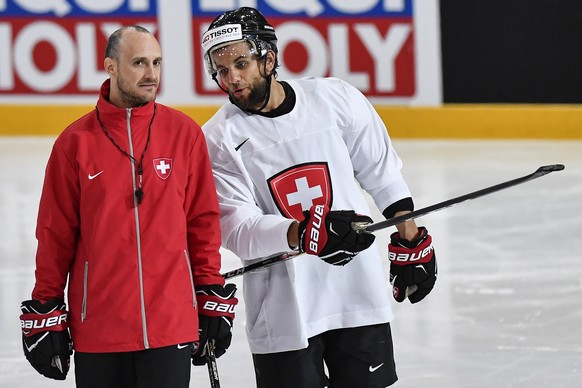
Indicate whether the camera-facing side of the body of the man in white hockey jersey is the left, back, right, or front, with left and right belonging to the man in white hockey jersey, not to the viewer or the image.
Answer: front

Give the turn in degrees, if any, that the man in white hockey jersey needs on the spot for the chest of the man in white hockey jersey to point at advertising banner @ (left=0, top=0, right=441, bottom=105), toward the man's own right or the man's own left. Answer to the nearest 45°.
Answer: approximately 180°

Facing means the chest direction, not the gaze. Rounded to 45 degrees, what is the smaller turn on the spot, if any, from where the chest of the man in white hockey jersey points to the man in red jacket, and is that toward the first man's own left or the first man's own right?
approximately 45° to the first man's own right

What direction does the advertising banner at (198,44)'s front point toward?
toward the camera

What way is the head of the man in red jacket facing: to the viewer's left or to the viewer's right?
to the viewer's right

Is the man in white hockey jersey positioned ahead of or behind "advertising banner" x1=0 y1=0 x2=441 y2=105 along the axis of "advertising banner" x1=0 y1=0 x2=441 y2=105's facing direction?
ahead

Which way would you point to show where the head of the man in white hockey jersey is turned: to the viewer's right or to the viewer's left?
to the viewer's left

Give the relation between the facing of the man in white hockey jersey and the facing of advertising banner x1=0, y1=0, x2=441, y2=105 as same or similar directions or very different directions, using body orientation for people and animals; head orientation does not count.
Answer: same or similar directions

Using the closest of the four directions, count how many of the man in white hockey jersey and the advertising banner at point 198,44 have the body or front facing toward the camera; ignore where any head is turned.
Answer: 2

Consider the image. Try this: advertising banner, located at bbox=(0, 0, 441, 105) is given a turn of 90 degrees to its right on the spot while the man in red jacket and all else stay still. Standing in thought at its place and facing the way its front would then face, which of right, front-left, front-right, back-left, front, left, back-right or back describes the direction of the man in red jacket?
left
